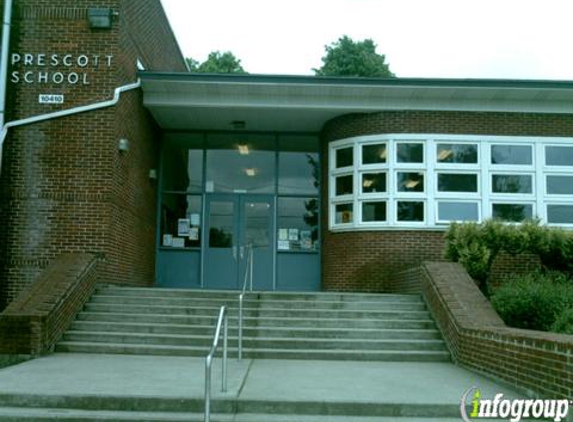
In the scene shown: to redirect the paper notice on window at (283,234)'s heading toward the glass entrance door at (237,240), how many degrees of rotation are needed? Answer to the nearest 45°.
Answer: approximately 90° to its right

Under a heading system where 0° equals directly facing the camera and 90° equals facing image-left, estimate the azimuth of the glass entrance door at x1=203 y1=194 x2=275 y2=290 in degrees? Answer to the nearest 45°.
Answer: approximately 0°

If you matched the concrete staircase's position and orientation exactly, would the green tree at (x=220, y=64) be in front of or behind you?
behind

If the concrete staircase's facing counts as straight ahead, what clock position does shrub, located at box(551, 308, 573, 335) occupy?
The shrub is roughly at 10 o'clock from the concrete staircase.

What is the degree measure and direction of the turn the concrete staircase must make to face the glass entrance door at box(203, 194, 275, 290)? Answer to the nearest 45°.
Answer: approximately 180°

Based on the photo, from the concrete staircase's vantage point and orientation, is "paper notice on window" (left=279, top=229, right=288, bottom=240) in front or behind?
behind

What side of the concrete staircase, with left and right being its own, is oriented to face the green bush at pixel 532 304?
left
